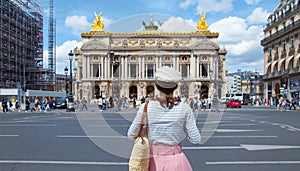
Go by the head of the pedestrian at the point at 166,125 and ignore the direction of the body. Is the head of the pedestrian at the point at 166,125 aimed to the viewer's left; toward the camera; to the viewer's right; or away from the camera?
away from the camera

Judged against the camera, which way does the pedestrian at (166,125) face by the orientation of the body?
away from the camera
